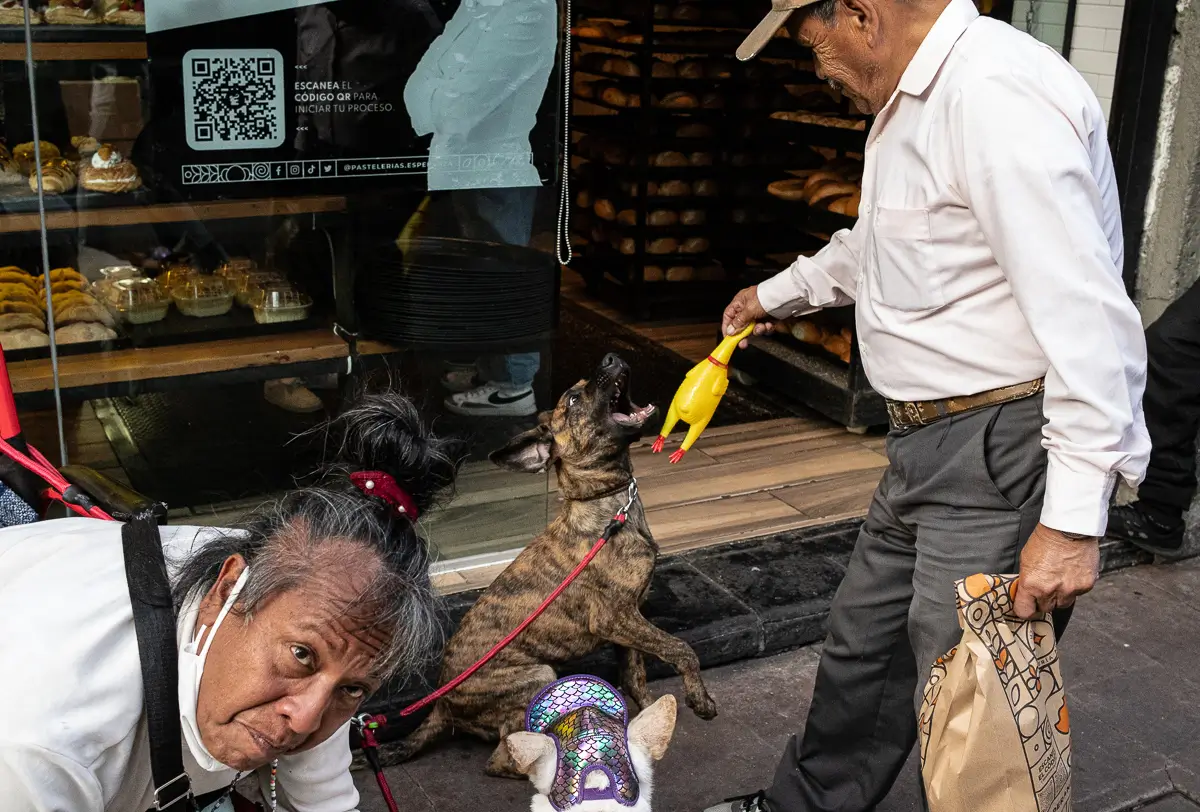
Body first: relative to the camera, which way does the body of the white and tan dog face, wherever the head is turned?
away from the camera

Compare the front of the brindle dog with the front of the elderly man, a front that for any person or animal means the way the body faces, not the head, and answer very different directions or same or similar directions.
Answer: very different directions

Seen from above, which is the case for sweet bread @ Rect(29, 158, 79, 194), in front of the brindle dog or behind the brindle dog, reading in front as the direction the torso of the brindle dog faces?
behind

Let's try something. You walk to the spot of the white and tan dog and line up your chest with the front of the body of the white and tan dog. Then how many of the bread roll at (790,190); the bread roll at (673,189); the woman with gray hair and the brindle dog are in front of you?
3

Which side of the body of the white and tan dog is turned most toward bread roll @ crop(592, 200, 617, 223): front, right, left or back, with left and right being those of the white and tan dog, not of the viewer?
front

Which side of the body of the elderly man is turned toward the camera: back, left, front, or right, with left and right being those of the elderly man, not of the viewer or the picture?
left

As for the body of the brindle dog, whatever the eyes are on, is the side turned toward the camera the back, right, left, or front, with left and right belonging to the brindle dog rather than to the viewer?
right

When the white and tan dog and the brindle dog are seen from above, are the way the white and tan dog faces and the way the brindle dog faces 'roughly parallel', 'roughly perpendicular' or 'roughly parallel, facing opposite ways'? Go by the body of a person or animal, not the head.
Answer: roughly perpendicular

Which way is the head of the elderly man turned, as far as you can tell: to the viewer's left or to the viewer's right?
to the viewer's left

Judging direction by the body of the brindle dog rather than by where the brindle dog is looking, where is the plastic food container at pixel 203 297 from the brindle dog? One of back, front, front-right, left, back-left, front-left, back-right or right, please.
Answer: back-left
